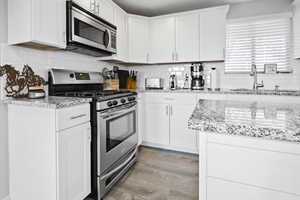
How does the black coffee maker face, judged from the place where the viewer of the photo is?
facing the viewer

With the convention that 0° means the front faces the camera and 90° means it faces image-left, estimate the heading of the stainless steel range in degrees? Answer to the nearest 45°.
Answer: approximately 315°

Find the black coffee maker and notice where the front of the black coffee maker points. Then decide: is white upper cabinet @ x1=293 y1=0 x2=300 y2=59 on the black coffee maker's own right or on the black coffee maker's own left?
on the black coffee maker's own left

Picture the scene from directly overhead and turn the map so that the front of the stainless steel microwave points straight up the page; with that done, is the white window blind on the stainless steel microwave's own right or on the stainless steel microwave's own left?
on the stainless steel microwave's own left

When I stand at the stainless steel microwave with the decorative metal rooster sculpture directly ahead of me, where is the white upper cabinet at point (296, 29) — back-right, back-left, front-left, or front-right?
back-left

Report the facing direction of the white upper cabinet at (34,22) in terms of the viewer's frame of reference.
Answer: facing the viewer and to the right of the viewer
